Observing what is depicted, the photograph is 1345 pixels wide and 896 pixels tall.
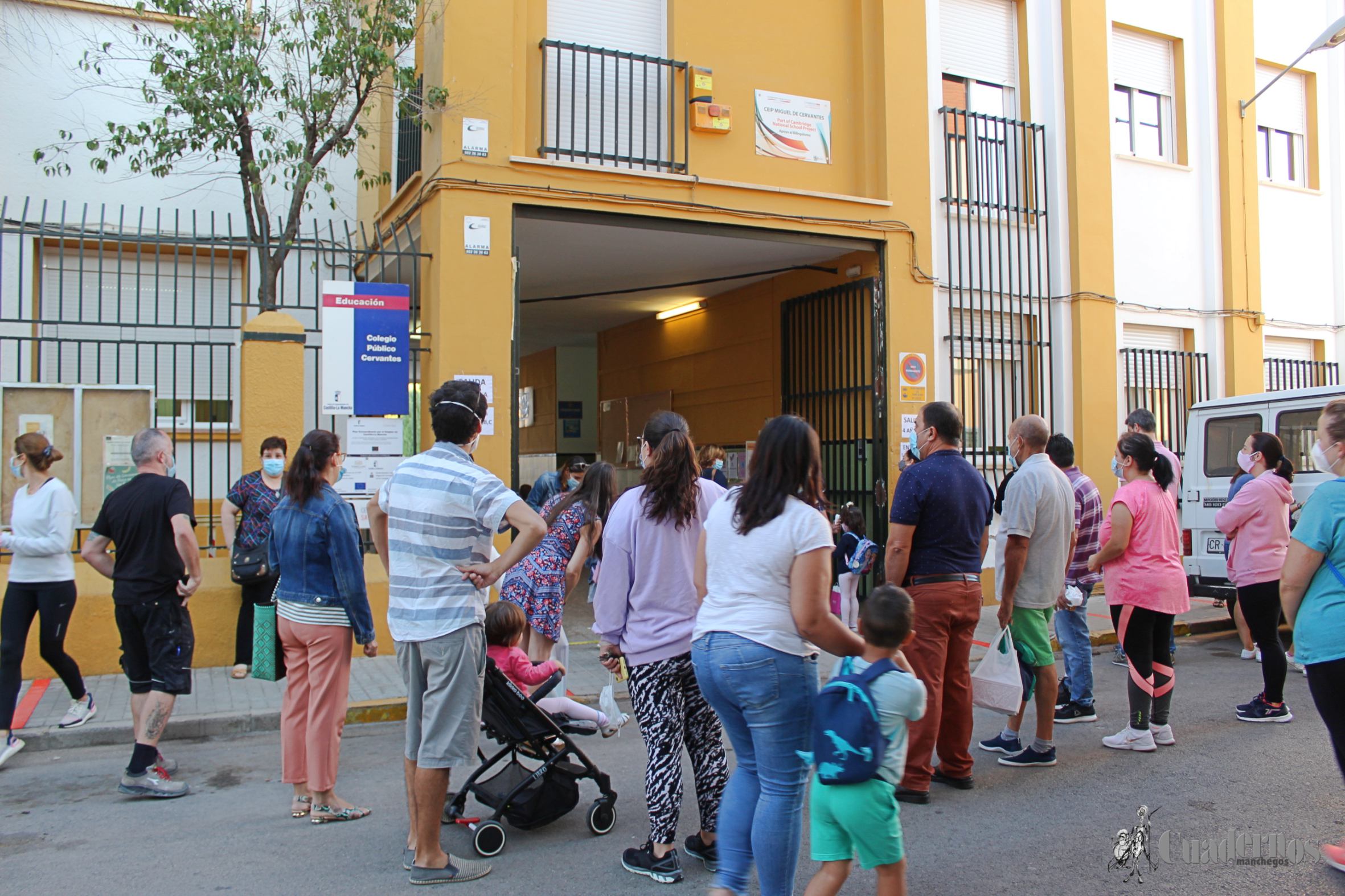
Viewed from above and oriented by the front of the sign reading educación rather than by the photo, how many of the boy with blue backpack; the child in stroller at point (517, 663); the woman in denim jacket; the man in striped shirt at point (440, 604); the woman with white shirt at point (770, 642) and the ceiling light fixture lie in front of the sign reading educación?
5

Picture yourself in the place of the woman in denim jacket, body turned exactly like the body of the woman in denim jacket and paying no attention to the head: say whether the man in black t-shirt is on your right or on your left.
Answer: on your left

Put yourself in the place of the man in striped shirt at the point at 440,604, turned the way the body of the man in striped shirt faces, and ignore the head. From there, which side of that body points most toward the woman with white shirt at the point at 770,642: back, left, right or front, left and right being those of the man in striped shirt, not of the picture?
right

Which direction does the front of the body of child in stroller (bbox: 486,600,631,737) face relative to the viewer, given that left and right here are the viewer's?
facing to the right of the viewer

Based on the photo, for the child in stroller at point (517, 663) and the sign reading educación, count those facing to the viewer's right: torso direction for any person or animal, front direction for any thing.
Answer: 1

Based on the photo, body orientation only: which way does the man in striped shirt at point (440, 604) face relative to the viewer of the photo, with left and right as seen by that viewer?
facing away from the viewer and to the right of the viewer

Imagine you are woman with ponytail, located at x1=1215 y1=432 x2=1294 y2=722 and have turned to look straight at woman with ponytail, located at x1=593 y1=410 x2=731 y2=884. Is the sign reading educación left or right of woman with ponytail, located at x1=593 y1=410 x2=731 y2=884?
right

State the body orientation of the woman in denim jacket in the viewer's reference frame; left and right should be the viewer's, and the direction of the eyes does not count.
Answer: facing away from the viewer and to the right of the viewer

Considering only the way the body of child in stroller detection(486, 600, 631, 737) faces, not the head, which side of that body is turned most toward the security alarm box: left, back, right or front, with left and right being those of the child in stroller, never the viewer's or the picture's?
left

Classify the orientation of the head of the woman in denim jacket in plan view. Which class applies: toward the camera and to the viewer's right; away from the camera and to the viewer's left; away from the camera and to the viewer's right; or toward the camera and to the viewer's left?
away from the camera and to the viewer's right

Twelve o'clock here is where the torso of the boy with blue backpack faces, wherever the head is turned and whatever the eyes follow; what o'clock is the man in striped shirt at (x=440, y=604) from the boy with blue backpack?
The man in striped shirt is roughly at 8 o'clock from the boy with blue backpack.

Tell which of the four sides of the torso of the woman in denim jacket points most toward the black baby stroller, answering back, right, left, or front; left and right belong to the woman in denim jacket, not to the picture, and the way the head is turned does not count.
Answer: right
